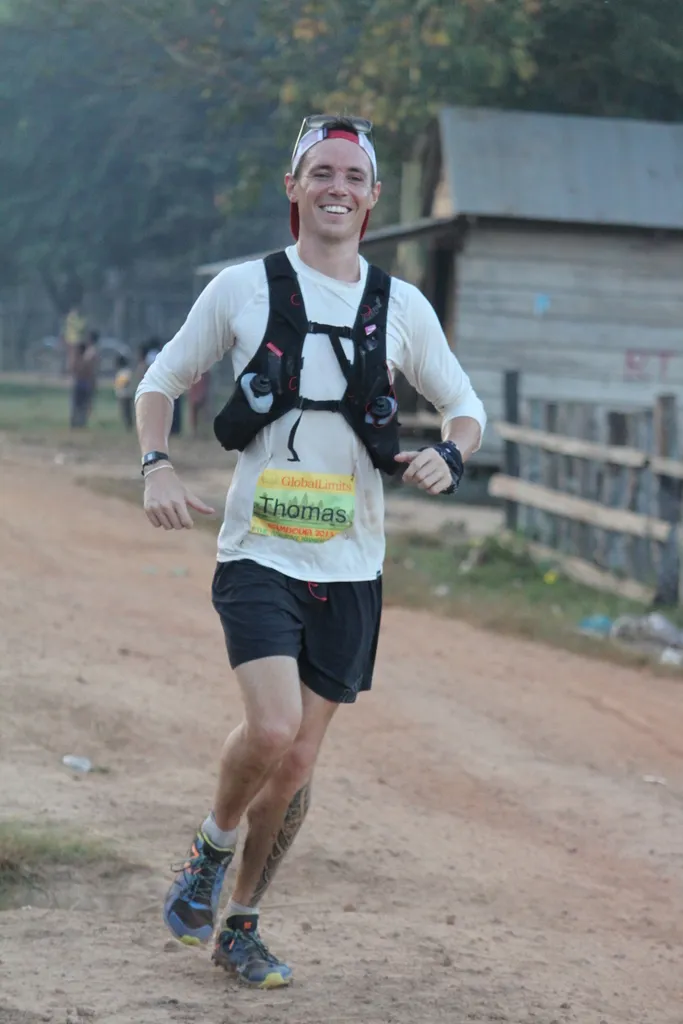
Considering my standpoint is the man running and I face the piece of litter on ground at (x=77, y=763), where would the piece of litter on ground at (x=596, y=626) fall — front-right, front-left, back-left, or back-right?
front-right

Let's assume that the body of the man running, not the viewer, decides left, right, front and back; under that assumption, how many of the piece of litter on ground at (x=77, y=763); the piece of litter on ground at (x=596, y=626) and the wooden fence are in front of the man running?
0

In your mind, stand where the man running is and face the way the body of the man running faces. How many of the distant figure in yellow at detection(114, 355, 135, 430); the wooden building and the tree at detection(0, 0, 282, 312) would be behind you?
3

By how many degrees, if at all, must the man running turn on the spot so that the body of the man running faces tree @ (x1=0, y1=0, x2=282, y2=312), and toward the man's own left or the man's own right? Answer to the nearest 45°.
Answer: approximately 180°

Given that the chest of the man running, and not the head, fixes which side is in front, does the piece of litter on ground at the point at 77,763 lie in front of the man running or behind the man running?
behind

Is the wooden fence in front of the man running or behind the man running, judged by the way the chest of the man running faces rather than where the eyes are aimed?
behind

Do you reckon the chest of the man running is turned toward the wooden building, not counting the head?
no

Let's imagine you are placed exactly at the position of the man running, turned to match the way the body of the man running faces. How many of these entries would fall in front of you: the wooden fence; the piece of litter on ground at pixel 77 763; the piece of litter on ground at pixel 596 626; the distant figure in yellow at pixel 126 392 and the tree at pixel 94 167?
0

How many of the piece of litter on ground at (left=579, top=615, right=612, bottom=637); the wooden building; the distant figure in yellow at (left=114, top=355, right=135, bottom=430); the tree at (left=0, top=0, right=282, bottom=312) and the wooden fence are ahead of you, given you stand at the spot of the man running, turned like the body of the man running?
0

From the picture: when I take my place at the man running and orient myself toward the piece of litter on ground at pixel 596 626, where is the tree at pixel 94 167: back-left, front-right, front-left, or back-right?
front-left

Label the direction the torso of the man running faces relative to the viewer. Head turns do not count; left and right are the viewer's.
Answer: facing the viewer

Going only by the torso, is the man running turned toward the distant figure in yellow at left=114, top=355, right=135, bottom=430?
no

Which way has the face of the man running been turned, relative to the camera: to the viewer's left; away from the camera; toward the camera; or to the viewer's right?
toward the camera

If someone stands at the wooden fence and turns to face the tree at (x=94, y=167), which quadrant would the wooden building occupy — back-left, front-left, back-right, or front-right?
front-right

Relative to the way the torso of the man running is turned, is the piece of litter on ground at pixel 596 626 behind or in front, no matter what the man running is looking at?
behind
